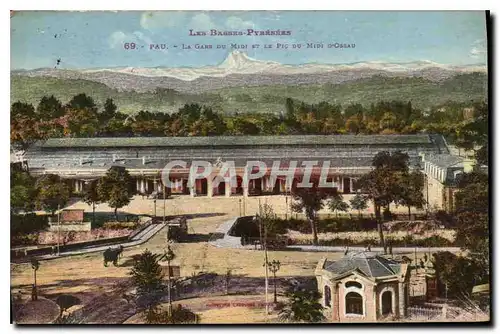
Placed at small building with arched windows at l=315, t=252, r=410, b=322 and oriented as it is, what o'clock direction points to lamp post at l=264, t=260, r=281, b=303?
The lamp post is roughly at 3 o'clock from the small building with arched windows.

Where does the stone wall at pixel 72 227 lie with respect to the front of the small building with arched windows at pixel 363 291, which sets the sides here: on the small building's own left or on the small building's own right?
on the small building's own right

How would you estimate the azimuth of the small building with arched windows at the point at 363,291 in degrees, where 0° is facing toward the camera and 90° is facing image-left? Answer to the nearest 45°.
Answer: approximately 0°

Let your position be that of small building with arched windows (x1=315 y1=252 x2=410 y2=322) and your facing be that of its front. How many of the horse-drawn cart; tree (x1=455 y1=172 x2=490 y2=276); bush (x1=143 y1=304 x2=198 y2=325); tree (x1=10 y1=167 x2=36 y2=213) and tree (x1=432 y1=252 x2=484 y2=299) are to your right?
3

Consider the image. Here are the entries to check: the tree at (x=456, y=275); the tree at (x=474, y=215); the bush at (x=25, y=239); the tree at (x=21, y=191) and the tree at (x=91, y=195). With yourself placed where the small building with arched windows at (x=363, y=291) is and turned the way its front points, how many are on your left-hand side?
2
